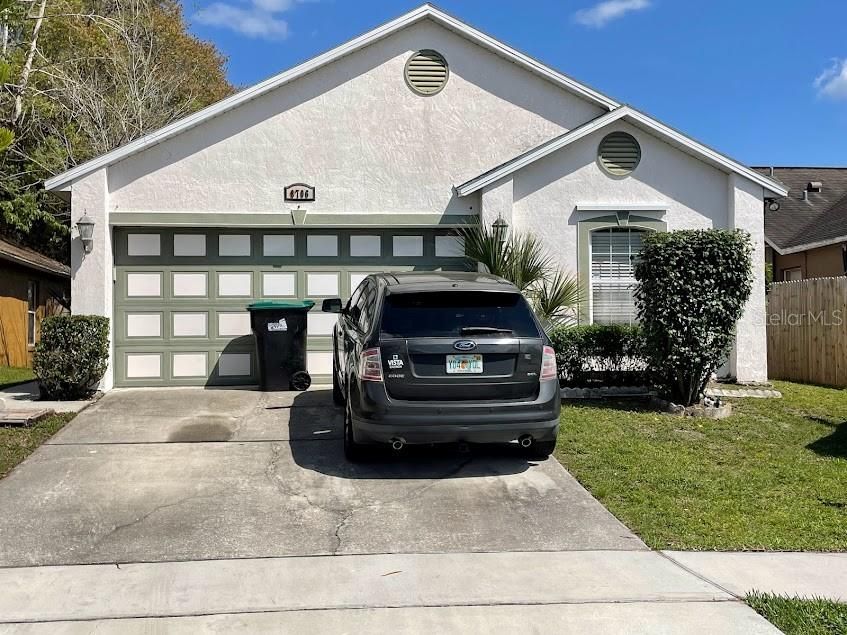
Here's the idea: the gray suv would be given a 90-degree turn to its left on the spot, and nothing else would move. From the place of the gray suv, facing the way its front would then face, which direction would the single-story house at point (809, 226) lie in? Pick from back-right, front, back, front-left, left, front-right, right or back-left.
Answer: back-right

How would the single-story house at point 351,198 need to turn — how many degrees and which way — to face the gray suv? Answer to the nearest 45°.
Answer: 0° — it already faces it

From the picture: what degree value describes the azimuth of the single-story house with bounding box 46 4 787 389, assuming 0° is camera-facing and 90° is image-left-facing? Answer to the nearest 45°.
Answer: approximately 0°

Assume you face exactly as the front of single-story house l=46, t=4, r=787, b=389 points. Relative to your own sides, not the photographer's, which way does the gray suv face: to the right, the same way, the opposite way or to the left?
the opposite way

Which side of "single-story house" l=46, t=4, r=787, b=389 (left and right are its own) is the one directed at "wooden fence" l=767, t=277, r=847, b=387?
left

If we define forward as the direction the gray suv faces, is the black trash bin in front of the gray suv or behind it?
in front

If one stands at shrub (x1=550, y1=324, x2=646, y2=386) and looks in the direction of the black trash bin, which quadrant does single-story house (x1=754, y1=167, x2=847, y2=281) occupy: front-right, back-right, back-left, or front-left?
back-right

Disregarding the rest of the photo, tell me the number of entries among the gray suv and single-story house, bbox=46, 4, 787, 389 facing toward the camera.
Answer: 1

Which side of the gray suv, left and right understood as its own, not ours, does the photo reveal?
back

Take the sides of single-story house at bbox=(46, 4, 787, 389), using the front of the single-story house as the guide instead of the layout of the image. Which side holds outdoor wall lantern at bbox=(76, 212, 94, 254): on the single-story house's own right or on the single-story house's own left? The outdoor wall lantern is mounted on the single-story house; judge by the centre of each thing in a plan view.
on the single-story house's own right
